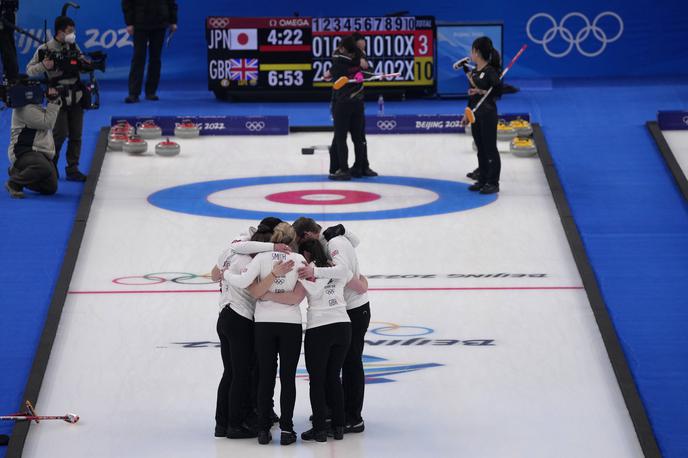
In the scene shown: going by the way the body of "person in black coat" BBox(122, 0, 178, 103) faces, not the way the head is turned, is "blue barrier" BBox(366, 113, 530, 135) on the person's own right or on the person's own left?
on the person's own left

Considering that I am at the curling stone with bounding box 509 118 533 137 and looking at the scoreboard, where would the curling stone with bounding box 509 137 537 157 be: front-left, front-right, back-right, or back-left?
back-left

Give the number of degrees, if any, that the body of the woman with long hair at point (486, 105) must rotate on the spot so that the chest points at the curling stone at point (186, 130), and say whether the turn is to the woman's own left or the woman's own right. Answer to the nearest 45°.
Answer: approximately 45° to the woman's own right

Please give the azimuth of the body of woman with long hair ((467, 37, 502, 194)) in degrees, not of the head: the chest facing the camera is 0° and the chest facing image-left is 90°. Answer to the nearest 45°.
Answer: approximately 90°

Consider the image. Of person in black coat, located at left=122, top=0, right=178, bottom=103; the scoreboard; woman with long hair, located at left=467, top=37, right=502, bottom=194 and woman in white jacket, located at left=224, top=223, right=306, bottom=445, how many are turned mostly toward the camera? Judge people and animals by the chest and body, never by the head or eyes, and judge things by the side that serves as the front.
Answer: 2

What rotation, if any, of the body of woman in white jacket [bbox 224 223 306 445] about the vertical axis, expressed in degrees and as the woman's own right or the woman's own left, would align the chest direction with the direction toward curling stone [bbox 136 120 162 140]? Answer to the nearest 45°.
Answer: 0° — they already face it

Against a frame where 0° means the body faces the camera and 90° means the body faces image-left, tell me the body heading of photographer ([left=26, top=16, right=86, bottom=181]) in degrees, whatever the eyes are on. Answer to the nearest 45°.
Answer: approximately 315°

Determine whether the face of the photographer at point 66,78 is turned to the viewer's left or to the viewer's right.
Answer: to the viewer's right

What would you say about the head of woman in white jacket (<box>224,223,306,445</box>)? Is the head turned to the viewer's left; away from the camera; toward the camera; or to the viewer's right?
away from the camera

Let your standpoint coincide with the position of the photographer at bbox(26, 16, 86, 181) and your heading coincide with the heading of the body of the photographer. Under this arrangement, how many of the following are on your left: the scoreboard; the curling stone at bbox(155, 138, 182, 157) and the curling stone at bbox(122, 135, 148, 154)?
3

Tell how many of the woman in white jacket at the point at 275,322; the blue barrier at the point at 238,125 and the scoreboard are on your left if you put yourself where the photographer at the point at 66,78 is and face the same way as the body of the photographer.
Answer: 2

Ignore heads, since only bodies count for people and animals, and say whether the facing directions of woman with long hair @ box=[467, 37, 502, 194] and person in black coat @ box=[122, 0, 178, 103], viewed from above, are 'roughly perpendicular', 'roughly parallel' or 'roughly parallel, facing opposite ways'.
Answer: roughly perpendicular

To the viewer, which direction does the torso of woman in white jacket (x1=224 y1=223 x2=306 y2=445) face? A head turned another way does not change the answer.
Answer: away from the camera
